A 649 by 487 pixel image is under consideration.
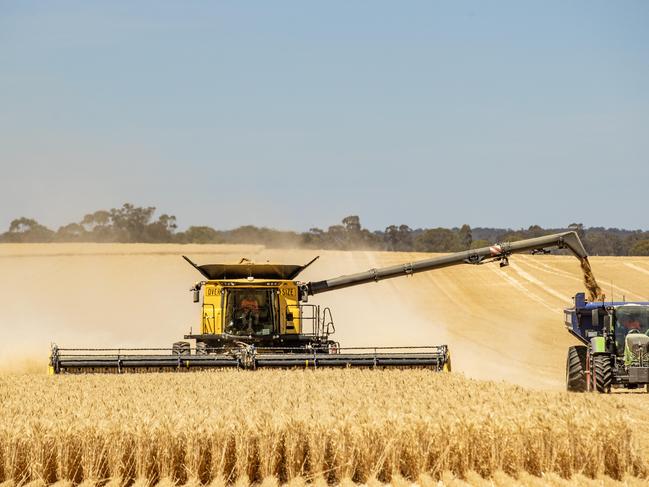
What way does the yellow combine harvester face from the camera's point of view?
toward the camera
